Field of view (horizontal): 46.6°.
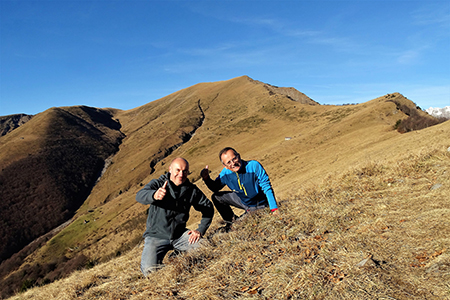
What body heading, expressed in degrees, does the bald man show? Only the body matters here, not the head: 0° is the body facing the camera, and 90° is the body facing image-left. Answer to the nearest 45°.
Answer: approximately 0°

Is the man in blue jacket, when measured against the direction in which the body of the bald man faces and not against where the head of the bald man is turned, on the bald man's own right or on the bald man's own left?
on the bald man's own left
